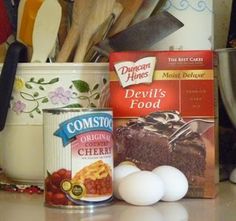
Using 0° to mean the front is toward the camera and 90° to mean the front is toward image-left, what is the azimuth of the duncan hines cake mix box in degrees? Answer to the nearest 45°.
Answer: approximately 0°
